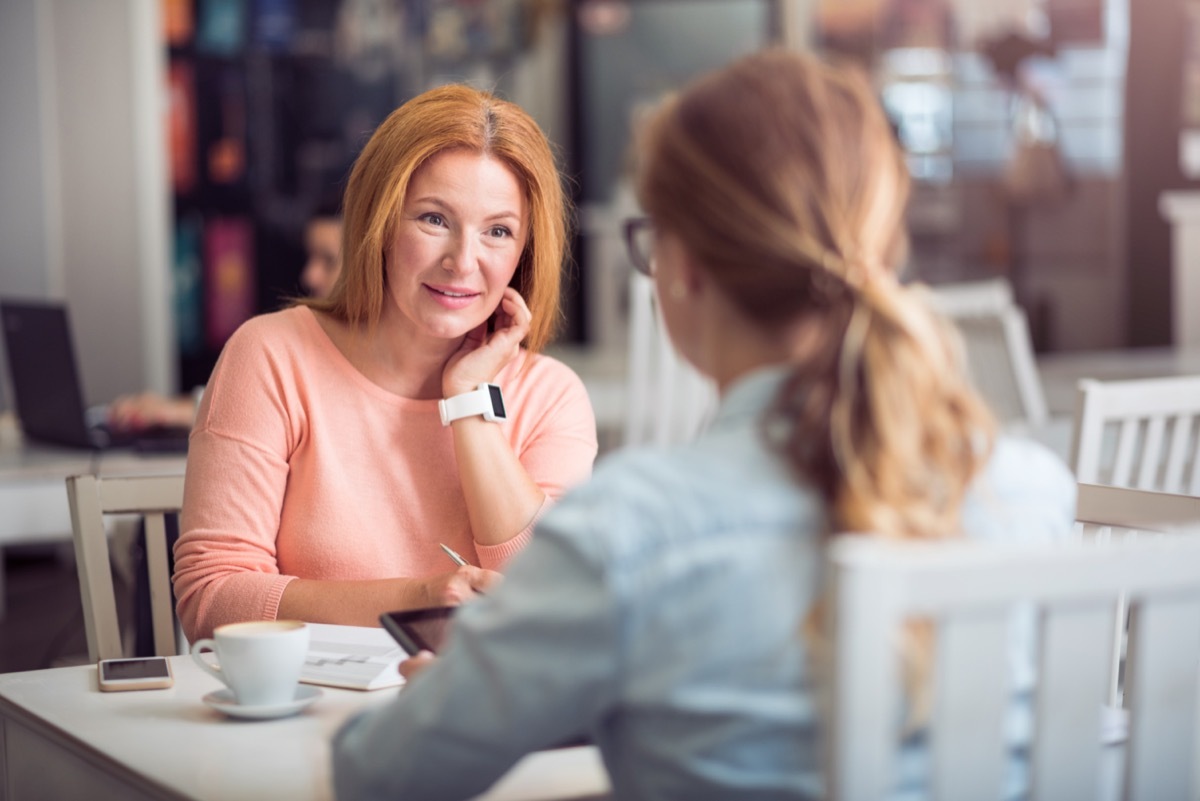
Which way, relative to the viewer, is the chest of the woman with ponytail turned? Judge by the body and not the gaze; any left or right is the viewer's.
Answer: facing away from the viewer and to the left of the viewer

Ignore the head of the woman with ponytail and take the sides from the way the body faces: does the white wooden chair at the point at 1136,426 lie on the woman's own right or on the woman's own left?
on the woman's own right

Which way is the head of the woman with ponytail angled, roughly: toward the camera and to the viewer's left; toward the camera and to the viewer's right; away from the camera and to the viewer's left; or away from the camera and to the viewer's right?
away from the camera and to the viewer's left

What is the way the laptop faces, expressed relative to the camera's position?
facing away from the viewer and to the right of the viewer
